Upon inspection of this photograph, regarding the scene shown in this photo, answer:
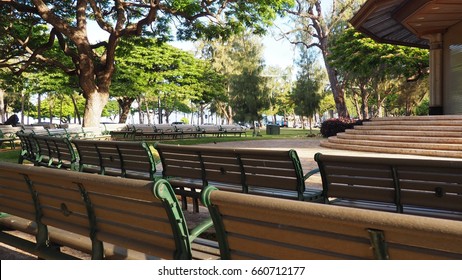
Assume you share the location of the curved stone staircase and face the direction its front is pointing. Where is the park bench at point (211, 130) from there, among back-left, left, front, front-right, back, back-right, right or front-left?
right

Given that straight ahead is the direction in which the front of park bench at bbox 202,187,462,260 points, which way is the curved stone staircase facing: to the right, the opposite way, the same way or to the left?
the opposite way

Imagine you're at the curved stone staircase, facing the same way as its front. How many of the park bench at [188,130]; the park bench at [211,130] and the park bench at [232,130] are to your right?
3

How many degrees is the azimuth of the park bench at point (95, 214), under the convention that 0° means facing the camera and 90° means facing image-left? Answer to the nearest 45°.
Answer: approximately 225°

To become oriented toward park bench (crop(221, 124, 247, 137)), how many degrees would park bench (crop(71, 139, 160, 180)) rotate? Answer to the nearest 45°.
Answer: approximately 45° to its left

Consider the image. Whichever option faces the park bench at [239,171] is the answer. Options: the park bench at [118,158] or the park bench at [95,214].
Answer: the park bench at [95,214]

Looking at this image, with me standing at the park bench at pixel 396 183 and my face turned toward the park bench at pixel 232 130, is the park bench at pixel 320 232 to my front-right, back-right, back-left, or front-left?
back-left

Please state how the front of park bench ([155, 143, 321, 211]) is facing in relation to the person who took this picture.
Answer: facing away from the viewer and to the right of the viewer

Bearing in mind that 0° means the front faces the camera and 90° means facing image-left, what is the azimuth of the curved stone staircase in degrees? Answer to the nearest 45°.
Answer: approximately 45°
